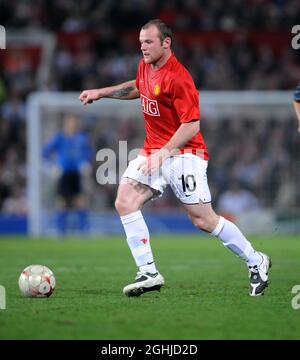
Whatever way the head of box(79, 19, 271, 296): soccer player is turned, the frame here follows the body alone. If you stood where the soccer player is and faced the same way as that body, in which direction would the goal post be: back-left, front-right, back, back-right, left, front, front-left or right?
back-right

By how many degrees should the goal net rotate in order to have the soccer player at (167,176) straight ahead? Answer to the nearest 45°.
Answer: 0° — it already faces them

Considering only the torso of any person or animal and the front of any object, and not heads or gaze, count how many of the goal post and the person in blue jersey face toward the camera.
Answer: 2

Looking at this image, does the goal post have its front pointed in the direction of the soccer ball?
yes

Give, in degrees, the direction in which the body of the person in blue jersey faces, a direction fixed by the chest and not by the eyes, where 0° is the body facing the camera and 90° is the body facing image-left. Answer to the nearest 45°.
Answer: approximately 0°

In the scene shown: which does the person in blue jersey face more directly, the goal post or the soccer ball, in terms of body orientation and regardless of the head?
the soccer ball

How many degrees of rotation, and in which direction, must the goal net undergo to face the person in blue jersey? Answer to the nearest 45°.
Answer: approximately 45° to its right

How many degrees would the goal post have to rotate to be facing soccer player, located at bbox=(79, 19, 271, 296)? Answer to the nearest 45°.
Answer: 0° — it already faces them

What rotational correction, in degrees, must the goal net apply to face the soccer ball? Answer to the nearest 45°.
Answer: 0° — it already faces it

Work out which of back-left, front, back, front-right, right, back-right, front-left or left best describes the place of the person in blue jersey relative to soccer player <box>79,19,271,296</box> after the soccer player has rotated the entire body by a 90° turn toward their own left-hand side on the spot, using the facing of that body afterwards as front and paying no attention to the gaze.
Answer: back-left

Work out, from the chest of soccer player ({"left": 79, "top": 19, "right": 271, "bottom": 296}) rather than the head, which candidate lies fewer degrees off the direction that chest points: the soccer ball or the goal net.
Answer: the soccer ball
